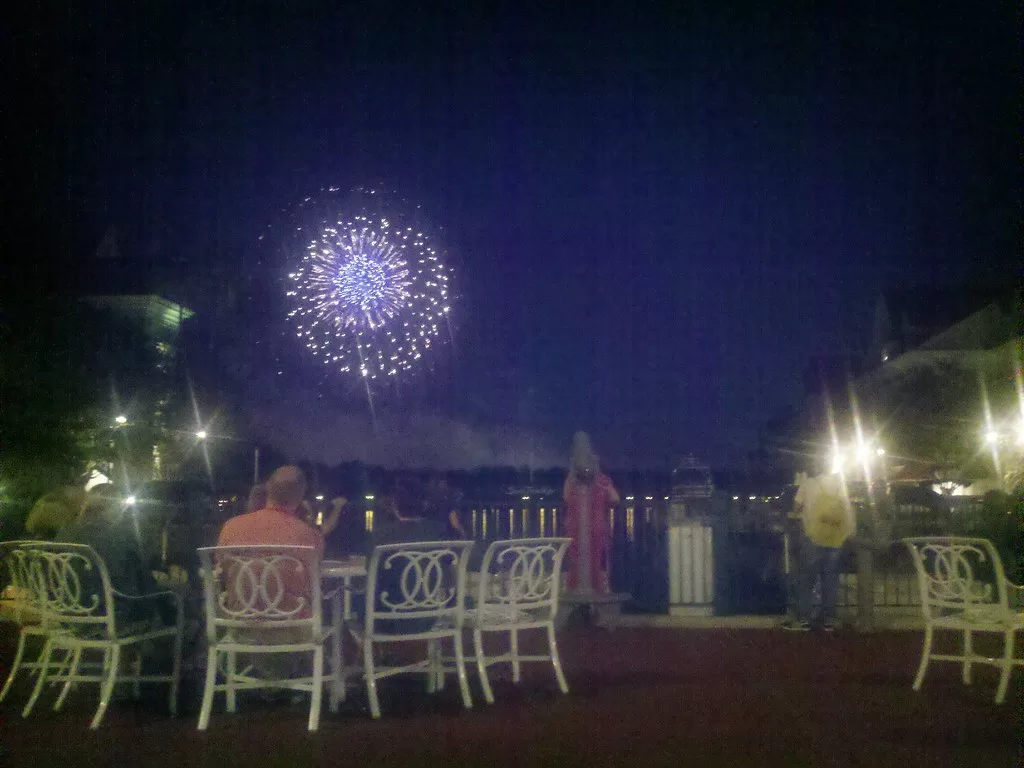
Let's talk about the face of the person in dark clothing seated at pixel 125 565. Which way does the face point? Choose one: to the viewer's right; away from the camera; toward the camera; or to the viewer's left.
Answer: away from the camera

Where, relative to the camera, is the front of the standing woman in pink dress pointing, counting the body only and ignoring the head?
away from the camera

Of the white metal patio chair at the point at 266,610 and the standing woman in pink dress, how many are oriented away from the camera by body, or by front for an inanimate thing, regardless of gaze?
2

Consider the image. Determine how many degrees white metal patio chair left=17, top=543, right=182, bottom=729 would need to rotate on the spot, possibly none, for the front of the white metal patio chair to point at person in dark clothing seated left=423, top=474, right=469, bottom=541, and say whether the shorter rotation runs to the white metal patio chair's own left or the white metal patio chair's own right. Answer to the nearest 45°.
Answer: approximately 45° to the white metal patio chair's own right

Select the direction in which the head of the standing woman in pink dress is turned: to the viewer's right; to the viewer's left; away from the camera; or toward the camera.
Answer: away from the camera

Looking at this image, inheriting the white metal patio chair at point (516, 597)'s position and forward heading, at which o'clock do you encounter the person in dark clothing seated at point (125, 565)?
The person in dark clothing seated is roughly at 10 o'clock from the white metal patio chair.

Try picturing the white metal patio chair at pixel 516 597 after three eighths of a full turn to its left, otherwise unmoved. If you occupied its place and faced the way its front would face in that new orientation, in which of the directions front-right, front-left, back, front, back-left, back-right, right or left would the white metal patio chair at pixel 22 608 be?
right

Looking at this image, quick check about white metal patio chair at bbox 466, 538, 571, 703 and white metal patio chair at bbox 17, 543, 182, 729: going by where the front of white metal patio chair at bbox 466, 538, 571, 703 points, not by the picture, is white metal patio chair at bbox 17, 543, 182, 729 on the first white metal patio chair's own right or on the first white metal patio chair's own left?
on the first white metal patio chair's own left

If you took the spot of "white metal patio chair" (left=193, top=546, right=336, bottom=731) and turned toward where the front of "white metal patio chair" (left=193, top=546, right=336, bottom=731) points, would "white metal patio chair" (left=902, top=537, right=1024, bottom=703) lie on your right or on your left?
on your right

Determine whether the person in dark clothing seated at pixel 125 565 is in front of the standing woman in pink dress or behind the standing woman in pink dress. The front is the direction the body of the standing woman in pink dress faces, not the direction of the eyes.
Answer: behind

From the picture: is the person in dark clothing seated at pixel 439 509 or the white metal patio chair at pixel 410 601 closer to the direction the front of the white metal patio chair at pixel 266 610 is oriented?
the person in dark clothing seated

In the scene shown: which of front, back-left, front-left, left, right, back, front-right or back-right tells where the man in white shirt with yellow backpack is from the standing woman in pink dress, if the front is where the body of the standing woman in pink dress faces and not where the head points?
right

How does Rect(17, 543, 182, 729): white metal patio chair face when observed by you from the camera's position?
facing away from the viewer and to the right of the viewer

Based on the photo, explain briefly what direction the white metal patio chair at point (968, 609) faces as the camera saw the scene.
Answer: facing away from the viewer and to the right of the viewer

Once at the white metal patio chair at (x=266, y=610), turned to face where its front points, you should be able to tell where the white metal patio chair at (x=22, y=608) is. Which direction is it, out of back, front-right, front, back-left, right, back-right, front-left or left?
front-left

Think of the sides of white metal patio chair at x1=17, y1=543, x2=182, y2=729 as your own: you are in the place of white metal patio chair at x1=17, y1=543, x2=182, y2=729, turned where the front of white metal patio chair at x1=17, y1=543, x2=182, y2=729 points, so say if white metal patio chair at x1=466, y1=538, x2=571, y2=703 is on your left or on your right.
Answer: on your right

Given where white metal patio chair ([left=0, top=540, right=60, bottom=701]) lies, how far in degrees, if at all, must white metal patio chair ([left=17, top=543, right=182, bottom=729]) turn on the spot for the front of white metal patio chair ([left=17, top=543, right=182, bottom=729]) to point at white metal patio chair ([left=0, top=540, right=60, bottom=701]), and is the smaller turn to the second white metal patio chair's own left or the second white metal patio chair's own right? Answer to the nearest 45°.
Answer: approximately 90° to the second white metal patio chair's own left

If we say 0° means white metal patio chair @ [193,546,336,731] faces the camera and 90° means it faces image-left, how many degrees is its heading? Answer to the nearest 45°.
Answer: approximately 180°
